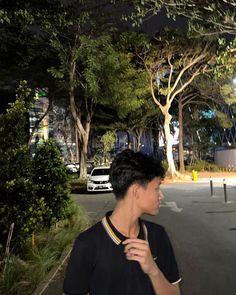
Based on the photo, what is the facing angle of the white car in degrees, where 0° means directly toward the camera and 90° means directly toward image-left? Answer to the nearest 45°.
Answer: approximately 0°

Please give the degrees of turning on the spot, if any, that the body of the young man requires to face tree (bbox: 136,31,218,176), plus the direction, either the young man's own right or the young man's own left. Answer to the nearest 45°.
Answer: approximately 135° to the young man's own left

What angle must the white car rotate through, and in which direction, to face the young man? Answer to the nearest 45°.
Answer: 0° — it already faces them

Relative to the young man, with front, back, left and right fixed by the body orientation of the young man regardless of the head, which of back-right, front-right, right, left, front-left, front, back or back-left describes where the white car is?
back-left
